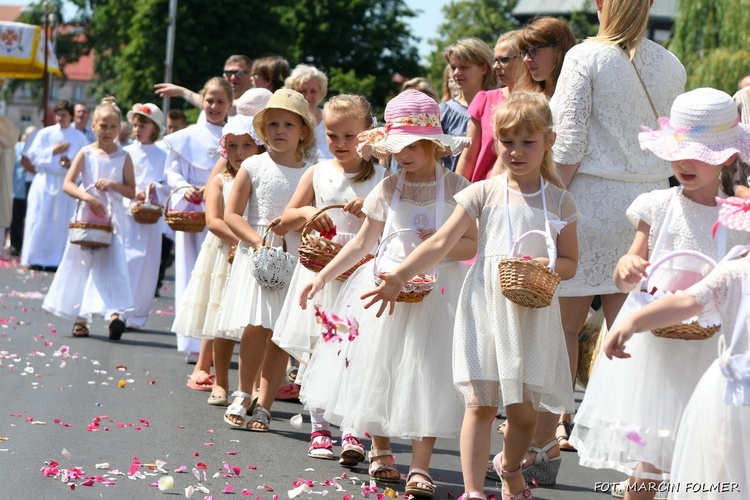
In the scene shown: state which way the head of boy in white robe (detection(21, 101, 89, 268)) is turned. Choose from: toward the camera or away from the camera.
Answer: toward the camera

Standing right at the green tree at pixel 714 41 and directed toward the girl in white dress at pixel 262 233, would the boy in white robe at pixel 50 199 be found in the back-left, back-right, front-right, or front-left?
front-right

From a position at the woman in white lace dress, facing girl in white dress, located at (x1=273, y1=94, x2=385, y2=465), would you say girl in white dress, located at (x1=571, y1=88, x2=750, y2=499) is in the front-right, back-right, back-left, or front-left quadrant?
back-left

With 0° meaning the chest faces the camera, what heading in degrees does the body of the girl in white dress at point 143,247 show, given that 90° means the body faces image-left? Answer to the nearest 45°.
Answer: approximately 45°

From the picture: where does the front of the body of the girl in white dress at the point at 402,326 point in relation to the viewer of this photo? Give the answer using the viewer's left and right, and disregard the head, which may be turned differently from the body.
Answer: facing the viewer

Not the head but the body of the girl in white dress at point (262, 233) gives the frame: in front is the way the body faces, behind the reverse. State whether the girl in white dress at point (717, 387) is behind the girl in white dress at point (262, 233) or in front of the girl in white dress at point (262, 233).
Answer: in front

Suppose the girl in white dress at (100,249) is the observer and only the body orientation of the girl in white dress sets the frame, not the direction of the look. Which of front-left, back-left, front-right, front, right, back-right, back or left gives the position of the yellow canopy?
back

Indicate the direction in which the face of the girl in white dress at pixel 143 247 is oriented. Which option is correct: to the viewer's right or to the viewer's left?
to the viewer's left

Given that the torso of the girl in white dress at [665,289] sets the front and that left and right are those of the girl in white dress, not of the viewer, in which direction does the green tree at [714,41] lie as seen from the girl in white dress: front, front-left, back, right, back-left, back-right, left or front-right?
back-right

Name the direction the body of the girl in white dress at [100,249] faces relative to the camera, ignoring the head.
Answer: toward the camera
